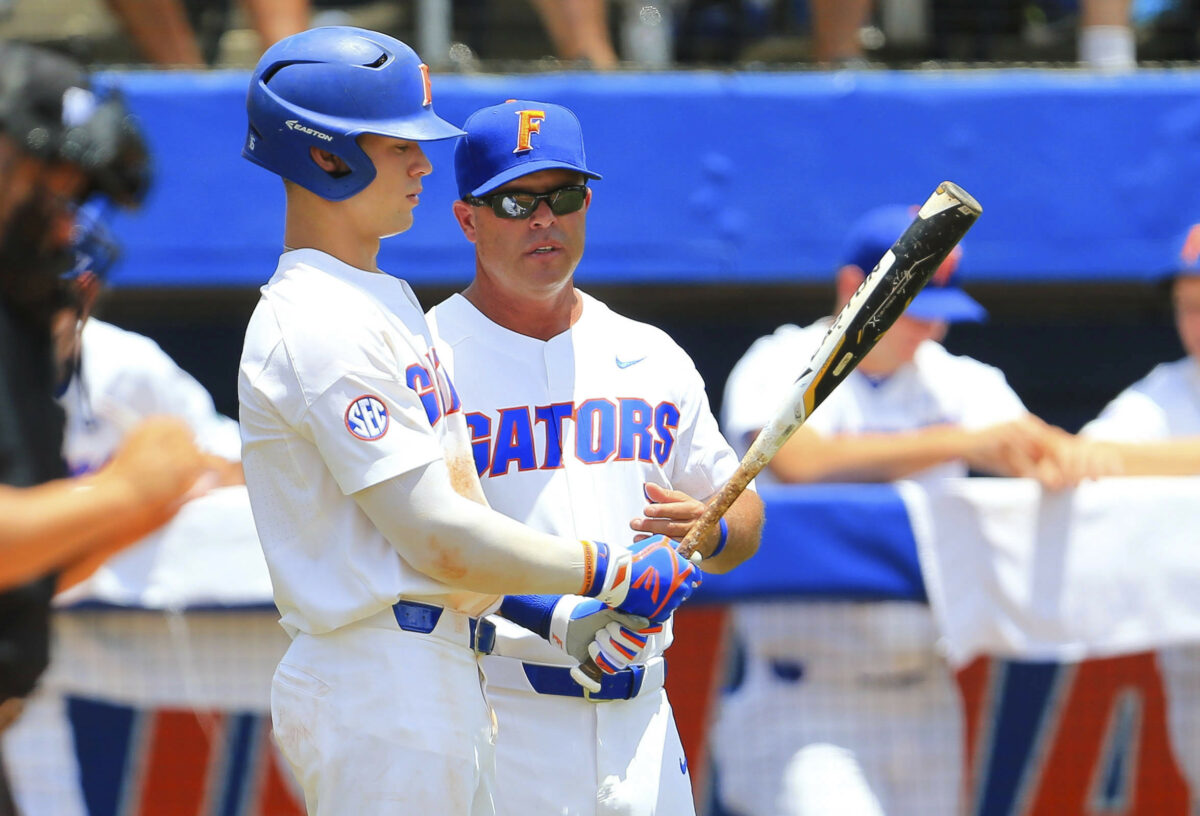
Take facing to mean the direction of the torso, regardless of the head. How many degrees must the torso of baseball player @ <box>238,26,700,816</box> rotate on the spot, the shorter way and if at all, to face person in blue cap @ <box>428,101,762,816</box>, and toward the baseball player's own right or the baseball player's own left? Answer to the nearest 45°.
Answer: approximately 45° to the baseball player's own left

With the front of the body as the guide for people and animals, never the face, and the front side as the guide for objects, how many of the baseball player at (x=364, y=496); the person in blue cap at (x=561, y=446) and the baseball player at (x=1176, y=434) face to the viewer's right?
1

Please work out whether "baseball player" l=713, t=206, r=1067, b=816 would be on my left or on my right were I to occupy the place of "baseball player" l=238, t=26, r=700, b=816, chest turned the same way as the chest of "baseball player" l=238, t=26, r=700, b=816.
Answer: on my left

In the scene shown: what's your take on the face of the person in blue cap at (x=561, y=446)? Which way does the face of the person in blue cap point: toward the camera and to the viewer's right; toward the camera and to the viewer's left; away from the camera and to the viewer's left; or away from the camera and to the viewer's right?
toward the camera and to the viewer's left

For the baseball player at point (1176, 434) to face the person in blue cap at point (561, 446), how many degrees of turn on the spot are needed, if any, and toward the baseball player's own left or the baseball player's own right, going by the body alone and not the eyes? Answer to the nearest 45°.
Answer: approximately 45° to the baseball player's own right

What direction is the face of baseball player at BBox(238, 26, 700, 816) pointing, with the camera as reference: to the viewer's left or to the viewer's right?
to the viewer's right

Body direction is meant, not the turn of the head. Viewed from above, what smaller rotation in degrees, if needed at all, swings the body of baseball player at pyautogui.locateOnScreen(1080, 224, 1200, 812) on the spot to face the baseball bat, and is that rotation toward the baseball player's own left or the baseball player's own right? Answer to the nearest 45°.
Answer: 0° — they already face it

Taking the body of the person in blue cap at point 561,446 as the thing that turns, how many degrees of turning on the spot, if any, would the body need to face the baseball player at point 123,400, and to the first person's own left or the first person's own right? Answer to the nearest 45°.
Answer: approximately 135° to the first person's own right

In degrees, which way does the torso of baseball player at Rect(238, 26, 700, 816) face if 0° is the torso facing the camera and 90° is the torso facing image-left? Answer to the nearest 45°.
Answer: approximately 270°

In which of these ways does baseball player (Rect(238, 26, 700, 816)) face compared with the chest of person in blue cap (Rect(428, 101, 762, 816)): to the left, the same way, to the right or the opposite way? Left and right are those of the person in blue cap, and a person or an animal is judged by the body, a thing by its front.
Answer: to the left
